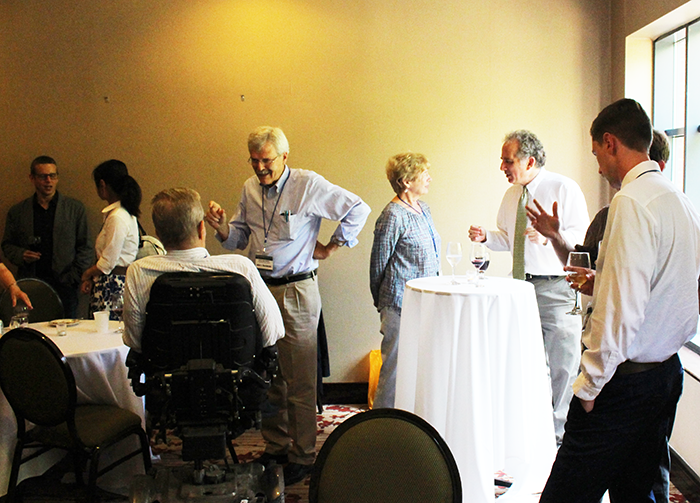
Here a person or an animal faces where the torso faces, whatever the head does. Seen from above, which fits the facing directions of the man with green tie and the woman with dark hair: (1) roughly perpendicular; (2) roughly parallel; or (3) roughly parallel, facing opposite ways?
roughly parallel

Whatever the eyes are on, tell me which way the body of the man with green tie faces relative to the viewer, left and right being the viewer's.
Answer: facing the viewer and to the left of the viewer

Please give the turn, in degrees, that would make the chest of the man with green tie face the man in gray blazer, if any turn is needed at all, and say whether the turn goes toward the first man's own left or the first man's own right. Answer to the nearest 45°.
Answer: approximately 45° to the first man's own right

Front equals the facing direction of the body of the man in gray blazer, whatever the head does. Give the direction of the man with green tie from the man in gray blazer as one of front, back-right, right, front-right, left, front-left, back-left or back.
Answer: front-left

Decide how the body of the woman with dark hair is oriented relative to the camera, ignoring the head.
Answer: to the viewer's left

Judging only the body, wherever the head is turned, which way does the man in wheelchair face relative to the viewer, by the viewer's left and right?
facing away from the viewer

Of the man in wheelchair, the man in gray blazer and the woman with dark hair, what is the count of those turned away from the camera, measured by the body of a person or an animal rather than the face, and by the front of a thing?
1

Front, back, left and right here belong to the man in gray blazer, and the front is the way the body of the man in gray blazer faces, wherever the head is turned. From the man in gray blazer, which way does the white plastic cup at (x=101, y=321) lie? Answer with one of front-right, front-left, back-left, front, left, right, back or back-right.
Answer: front

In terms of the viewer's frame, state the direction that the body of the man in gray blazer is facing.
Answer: toward the camera

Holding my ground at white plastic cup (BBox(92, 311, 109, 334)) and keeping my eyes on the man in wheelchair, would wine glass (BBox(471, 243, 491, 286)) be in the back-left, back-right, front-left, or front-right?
front-left

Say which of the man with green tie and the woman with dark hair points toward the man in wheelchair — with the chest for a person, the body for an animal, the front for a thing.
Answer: the man with green tie

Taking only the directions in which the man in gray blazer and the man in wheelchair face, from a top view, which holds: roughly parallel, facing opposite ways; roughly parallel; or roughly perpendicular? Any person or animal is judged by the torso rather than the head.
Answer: roughly parallel, facing opposite ways

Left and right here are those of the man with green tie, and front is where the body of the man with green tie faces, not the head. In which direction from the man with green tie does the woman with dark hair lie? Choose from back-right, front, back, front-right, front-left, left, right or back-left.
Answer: front-right

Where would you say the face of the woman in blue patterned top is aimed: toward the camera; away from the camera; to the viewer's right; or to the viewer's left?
to the viewer's right

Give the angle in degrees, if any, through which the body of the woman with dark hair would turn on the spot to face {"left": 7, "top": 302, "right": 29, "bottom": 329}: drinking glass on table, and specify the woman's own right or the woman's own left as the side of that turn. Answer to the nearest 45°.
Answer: approximately 45° to the woman's own left
